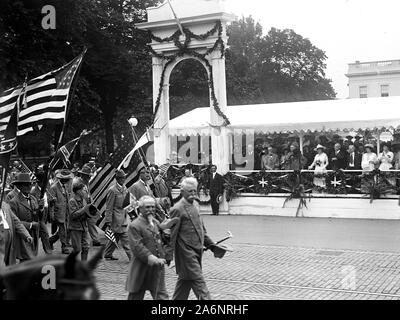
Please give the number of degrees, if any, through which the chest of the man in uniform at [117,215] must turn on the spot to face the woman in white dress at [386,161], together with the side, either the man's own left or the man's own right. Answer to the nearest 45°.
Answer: approximately 90° to the man's own left

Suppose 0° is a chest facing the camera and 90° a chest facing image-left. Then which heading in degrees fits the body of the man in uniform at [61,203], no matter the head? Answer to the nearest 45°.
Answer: approximately 315°

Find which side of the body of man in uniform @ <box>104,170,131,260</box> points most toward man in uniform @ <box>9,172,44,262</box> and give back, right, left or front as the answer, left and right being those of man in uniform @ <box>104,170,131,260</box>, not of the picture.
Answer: right

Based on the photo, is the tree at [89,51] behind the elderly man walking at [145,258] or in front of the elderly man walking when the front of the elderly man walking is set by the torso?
behind

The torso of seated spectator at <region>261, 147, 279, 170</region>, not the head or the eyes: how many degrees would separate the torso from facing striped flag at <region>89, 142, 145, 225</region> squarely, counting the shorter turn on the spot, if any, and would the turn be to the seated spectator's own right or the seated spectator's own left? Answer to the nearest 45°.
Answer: approximately 45° to the seated spectator's own right

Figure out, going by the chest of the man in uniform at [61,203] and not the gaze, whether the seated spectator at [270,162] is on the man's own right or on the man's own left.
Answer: on the man's own left

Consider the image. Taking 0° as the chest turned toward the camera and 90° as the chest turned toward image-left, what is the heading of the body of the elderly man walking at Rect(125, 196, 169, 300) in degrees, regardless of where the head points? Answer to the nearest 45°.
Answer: approximately 315°

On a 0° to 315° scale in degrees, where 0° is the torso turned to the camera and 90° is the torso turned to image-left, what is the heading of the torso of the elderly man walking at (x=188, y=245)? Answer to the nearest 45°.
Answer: approximately 315°
